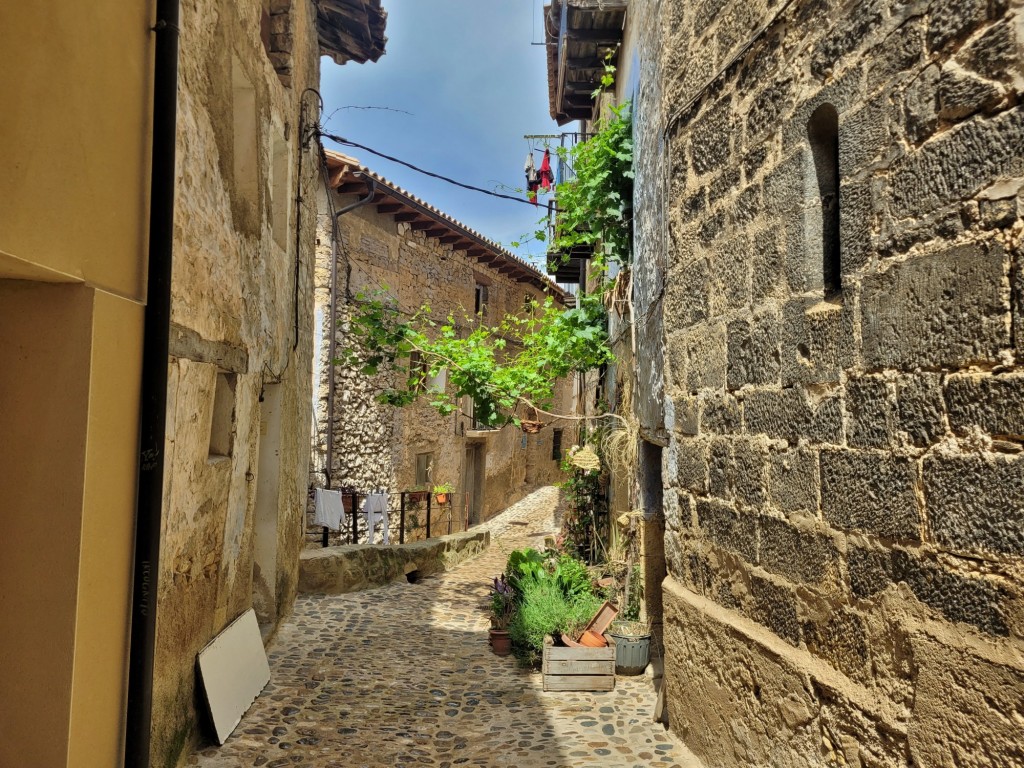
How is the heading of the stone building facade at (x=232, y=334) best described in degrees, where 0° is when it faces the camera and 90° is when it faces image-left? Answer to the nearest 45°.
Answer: approximately 270°

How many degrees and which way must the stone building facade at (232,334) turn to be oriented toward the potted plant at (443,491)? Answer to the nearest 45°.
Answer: approximately 90° to its left

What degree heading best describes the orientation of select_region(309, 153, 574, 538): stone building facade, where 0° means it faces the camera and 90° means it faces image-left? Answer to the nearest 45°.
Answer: approximately 315°

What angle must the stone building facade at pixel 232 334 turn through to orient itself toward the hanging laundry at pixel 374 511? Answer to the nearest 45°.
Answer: approximately 90° to its left

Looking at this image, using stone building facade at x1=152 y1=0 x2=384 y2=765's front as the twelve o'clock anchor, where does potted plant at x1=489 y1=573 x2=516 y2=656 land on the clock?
The potted plant is roughly at 11 o'clock from the stone building facade.

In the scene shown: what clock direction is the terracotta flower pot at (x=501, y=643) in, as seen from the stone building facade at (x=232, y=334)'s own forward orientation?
The terracotta flower pot is roughly at 11 o'clock from the stone building facade.

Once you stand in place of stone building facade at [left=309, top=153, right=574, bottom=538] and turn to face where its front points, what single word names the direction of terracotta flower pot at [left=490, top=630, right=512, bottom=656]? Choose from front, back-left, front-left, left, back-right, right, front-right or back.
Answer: front-right

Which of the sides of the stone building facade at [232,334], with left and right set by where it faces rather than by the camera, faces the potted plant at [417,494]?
left

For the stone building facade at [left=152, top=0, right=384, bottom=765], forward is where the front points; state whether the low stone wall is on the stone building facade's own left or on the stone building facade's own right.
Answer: on the stone building facade's own left

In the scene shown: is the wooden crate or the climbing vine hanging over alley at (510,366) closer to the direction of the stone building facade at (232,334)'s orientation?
the wooden crate

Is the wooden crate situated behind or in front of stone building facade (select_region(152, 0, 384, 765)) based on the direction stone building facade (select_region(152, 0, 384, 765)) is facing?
in front

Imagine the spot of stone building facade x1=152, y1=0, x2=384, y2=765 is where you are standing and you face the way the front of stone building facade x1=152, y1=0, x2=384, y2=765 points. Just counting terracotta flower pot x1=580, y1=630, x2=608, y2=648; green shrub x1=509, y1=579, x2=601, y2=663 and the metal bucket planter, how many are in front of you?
3

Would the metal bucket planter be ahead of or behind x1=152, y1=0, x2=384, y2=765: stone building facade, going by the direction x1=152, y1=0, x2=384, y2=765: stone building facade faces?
ahead
